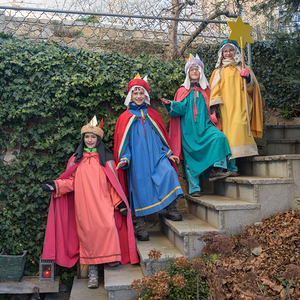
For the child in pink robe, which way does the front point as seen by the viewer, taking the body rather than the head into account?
toward the camera

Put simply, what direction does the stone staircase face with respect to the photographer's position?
facing the viewer and to the left of the viewer
